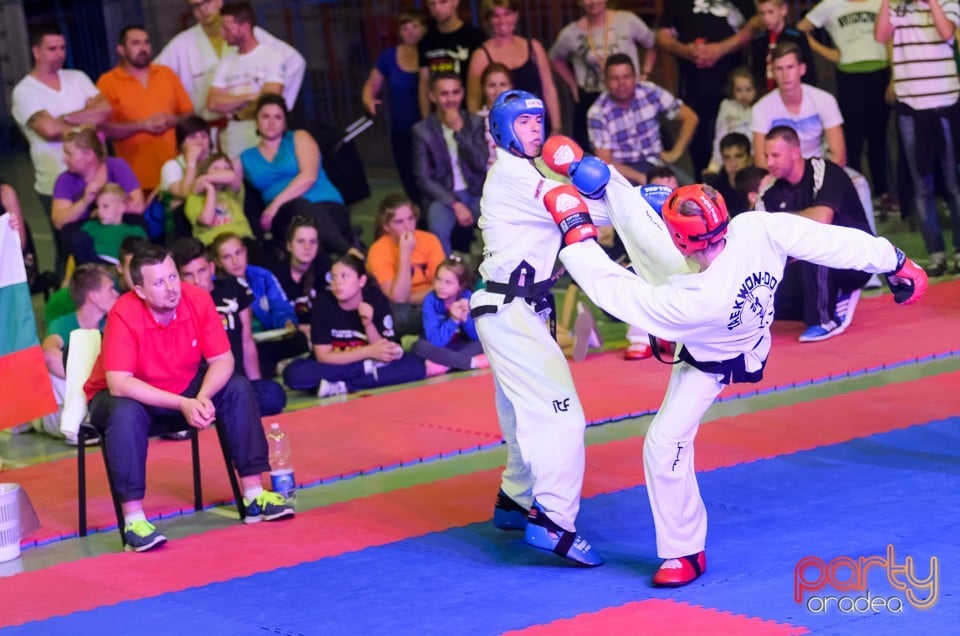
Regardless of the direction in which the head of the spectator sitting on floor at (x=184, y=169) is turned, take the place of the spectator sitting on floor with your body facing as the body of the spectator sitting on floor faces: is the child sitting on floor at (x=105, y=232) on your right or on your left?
on your right

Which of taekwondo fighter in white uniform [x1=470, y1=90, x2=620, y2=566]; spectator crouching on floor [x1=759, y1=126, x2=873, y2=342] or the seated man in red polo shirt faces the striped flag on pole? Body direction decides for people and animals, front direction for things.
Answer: the spectator crouching on floor

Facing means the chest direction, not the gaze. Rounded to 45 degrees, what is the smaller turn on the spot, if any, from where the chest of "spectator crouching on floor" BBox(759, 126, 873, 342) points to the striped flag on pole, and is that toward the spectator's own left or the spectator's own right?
0° — they already face it

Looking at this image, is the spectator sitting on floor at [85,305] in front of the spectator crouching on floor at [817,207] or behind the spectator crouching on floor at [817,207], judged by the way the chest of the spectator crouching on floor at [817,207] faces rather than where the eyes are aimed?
in front

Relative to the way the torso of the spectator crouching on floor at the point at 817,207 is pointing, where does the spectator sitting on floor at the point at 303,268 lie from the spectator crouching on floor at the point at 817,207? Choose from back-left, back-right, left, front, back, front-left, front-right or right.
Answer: front-right

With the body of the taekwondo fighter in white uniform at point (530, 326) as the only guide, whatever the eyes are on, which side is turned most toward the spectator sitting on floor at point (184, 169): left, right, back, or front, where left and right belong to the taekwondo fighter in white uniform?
back

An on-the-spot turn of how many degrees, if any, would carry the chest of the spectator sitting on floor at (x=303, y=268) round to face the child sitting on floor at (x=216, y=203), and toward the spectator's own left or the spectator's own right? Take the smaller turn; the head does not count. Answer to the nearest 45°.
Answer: approximately 135° to the spectator's own right

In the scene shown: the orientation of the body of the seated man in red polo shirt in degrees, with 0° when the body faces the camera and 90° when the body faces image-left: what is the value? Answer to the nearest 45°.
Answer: approximately 315°

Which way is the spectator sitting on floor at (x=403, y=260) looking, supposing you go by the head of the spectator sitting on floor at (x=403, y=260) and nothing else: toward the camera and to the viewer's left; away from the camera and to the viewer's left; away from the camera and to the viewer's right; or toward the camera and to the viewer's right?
toward the camera and to the viewer's right

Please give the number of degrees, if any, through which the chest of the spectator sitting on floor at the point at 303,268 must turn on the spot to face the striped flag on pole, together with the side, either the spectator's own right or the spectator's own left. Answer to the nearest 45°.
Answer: approximately 45° to the spectator's own right

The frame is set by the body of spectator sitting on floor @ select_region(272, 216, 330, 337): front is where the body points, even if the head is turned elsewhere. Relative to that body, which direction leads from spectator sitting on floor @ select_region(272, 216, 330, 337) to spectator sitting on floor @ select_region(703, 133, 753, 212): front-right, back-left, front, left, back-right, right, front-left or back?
left

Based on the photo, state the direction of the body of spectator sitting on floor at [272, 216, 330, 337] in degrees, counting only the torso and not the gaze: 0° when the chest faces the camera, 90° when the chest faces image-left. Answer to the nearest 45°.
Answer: approximately 0°
